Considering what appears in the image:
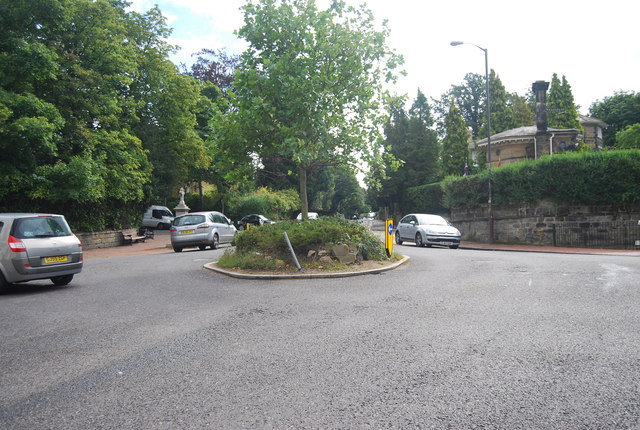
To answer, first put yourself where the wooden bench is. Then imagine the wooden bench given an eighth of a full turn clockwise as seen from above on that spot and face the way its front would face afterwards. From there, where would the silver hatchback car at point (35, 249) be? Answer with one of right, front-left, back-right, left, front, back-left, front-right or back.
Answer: front

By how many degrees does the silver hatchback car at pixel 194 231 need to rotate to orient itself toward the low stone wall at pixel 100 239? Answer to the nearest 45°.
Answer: approximately 90° to its left

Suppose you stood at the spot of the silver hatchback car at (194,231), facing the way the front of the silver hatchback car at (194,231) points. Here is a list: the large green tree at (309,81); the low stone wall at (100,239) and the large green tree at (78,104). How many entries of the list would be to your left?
2

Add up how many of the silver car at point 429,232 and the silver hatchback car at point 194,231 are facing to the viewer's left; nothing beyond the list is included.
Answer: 0

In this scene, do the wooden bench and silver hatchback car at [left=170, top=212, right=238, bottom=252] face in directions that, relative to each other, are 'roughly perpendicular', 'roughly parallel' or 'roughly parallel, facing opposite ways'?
roughly perpendicular

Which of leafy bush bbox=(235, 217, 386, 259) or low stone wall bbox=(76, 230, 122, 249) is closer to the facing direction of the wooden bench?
the leafy bush

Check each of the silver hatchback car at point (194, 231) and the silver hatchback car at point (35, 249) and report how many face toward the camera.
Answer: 0

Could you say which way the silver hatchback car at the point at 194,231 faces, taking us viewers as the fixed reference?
facing away from the viewer and to the right of the viewer

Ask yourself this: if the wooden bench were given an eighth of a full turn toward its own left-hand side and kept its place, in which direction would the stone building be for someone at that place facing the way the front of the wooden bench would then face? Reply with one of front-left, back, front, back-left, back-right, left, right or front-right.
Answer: front

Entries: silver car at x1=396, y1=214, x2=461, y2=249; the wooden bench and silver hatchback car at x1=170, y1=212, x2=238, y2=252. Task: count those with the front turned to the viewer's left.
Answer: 0

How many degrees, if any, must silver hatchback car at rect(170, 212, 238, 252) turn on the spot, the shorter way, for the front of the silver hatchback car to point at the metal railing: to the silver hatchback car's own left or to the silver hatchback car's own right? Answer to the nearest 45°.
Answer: approximately 45° to the silver hatchback car's own right

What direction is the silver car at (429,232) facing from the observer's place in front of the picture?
facing the viewer and to the right of the viewer

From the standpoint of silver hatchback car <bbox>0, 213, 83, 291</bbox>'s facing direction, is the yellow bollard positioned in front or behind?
behind

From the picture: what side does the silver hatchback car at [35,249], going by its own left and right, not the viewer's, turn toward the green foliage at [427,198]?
right

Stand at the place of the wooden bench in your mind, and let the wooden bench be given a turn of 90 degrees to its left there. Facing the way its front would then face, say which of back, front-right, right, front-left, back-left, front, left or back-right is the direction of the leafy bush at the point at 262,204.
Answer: front
